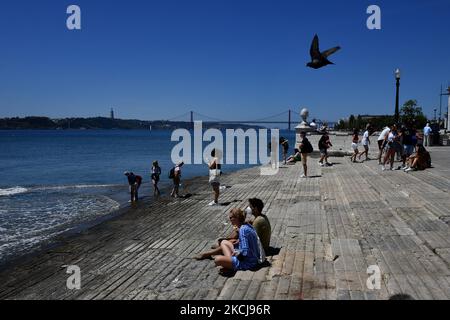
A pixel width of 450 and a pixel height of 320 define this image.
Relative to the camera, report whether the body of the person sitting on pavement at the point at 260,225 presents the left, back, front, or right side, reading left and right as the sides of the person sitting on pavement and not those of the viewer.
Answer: left

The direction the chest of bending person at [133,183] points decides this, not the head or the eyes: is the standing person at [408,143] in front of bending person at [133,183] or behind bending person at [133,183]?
behind

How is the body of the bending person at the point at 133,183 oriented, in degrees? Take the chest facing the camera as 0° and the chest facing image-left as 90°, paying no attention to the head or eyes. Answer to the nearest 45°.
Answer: approximately 90°

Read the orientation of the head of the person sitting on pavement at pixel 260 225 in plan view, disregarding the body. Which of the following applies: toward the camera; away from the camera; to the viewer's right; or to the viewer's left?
to the viewer's left

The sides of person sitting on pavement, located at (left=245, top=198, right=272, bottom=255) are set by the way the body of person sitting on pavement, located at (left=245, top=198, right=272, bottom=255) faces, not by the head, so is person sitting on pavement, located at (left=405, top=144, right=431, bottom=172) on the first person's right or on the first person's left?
on the first person's right

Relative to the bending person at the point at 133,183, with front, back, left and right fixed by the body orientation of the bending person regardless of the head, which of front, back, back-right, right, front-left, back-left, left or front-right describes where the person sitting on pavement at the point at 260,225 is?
left

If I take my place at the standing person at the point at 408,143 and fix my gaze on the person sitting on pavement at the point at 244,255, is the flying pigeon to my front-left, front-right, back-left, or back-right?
front-right

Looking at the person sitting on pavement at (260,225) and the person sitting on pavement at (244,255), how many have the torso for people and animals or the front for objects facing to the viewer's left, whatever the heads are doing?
2

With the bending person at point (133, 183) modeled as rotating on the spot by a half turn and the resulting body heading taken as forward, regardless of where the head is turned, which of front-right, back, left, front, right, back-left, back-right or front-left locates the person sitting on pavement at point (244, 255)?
right

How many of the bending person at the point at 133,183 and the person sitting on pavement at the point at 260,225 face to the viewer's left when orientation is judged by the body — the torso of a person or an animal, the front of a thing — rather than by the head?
2

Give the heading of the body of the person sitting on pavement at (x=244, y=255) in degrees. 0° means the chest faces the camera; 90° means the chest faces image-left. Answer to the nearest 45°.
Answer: approximately 90°

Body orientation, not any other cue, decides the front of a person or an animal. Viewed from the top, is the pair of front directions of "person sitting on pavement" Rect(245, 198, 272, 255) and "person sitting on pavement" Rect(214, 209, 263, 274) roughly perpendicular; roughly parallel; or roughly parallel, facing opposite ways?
roughly parallel

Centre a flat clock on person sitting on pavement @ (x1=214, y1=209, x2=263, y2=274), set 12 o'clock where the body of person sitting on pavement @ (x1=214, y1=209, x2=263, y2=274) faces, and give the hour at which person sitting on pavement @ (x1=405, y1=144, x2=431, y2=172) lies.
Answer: person sitting on pavement @ (x1=405, y1=144, x2=431, y2=172) is roughly at 4 o'clock from person sitting on pavement @ (x1=214, y1=209, x2=263, y2=274).
